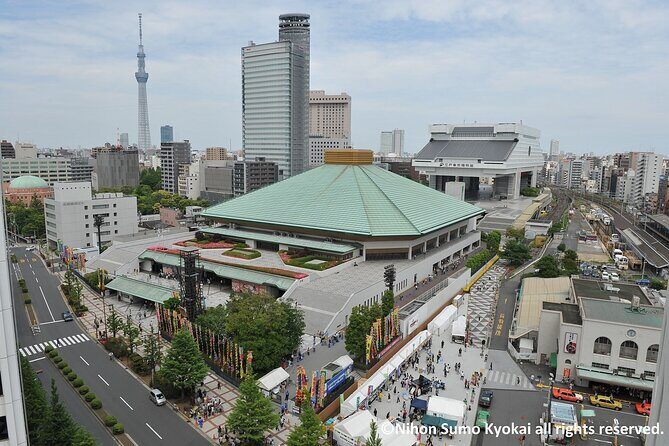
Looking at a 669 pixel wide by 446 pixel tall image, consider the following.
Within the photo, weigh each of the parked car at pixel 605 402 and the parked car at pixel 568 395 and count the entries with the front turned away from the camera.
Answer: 0

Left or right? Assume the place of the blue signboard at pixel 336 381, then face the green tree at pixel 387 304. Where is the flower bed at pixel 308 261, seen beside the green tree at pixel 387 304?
left

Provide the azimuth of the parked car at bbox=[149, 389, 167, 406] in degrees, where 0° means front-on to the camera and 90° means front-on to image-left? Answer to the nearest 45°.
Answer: approximately 315°
